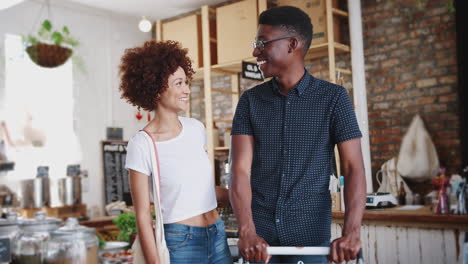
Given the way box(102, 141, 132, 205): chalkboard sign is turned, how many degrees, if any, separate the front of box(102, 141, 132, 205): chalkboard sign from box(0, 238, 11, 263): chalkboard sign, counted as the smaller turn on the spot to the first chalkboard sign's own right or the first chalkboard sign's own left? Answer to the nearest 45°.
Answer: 0° — it already faces it

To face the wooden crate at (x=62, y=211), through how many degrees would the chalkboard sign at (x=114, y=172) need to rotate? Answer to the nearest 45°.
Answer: approximately 45° to its right

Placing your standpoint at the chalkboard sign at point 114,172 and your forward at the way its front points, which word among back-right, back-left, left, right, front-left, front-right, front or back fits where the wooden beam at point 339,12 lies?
front-left

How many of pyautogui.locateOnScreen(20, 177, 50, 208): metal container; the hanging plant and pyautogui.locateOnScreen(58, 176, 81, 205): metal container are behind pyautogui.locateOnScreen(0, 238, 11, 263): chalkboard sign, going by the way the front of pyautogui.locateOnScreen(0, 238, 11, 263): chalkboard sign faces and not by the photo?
3

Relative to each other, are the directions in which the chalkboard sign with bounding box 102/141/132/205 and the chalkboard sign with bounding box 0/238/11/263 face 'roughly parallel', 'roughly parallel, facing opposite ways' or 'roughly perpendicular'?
roughly parallel

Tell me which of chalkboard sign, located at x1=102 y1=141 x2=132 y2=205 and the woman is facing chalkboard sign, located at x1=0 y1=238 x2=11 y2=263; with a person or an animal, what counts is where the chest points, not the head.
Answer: chalkboard sign, located at x1=102 y1=141 x2=132 y2=205

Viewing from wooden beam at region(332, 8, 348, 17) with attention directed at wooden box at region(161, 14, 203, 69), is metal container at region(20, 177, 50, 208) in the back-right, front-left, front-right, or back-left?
front-left

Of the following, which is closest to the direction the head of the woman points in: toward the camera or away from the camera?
toward the camera

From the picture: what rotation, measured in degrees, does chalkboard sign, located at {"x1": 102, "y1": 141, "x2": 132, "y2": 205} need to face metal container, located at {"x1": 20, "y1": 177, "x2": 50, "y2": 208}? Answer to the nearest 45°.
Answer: approximately 45° to its right

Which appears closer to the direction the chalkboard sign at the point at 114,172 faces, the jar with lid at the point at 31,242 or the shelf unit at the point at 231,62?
the jar with lid

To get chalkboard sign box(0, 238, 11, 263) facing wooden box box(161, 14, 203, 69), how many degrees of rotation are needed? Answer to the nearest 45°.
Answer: approximately 135° to its left

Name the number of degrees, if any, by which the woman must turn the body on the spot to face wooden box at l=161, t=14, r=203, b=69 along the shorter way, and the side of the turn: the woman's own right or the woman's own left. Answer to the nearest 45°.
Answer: approximately 135° to the woman's own left

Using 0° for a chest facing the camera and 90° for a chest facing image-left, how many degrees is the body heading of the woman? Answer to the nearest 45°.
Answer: approximately 315°

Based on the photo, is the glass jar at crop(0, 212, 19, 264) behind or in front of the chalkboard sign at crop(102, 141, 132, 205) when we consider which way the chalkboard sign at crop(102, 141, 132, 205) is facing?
in front

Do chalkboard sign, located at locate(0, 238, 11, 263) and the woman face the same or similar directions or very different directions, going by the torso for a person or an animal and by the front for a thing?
same or similar directions

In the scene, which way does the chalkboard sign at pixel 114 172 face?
toward the camera

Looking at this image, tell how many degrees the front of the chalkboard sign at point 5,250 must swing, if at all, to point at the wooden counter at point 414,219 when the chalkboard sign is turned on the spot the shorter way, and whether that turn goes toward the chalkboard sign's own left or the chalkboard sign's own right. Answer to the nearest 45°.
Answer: approximately 90° to the chalkboard sign's own left
